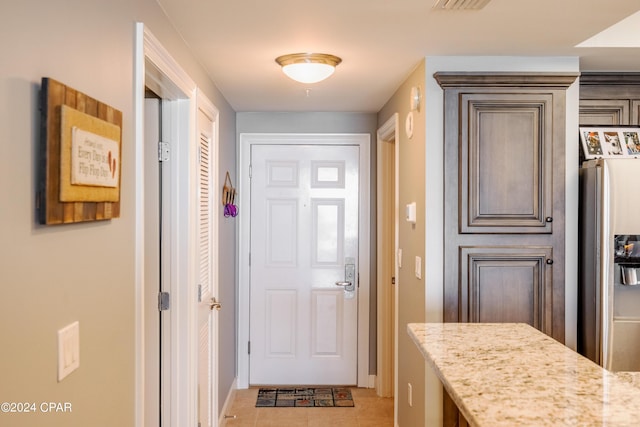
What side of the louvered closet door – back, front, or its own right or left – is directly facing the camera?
right

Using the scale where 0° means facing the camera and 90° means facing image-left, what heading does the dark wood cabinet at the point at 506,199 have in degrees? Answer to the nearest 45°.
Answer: approximately 0°

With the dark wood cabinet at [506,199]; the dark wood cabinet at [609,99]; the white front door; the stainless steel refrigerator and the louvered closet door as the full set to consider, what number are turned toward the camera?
4

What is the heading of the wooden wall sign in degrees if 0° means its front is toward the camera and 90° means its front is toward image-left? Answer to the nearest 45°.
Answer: approximately 315°

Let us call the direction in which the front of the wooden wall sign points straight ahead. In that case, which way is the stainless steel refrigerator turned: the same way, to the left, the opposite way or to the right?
to the right

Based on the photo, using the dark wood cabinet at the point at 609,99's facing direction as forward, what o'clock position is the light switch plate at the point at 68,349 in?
The light switch plate is roughly at 1 o'clock from the dark wood cabinet.

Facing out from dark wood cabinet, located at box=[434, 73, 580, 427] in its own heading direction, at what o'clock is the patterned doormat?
The patterned doormat is roughly at 4 o'clock from the dark wood cabinet.
